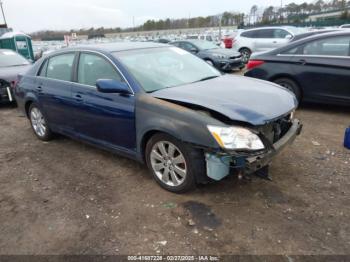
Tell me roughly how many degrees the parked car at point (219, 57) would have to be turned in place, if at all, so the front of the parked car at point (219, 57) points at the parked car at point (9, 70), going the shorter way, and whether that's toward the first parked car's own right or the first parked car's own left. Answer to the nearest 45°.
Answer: approximately 90° to the first parked car's own right

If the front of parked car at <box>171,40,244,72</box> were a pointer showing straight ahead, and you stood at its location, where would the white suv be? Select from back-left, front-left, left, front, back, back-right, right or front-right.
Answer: left

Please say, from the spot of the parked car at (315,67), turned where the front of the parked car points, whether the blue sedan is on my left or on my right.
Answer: on my right

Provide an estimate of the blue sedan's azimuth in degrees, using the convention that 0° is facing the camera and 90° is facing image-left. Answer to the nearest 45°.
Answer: approximately 315°

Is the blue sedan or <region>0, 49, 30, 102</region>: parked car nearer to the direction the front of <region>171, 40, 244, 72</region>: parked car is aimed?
the blue sedan

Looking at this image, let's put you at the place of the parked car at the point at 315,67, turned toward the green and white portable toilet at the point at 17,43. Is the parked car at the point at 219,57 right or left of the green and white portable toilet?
right

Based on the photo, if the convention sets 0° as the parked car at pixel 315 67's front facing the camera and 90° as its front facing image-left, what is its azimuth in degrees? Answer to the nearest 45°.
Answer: approximately 270°
